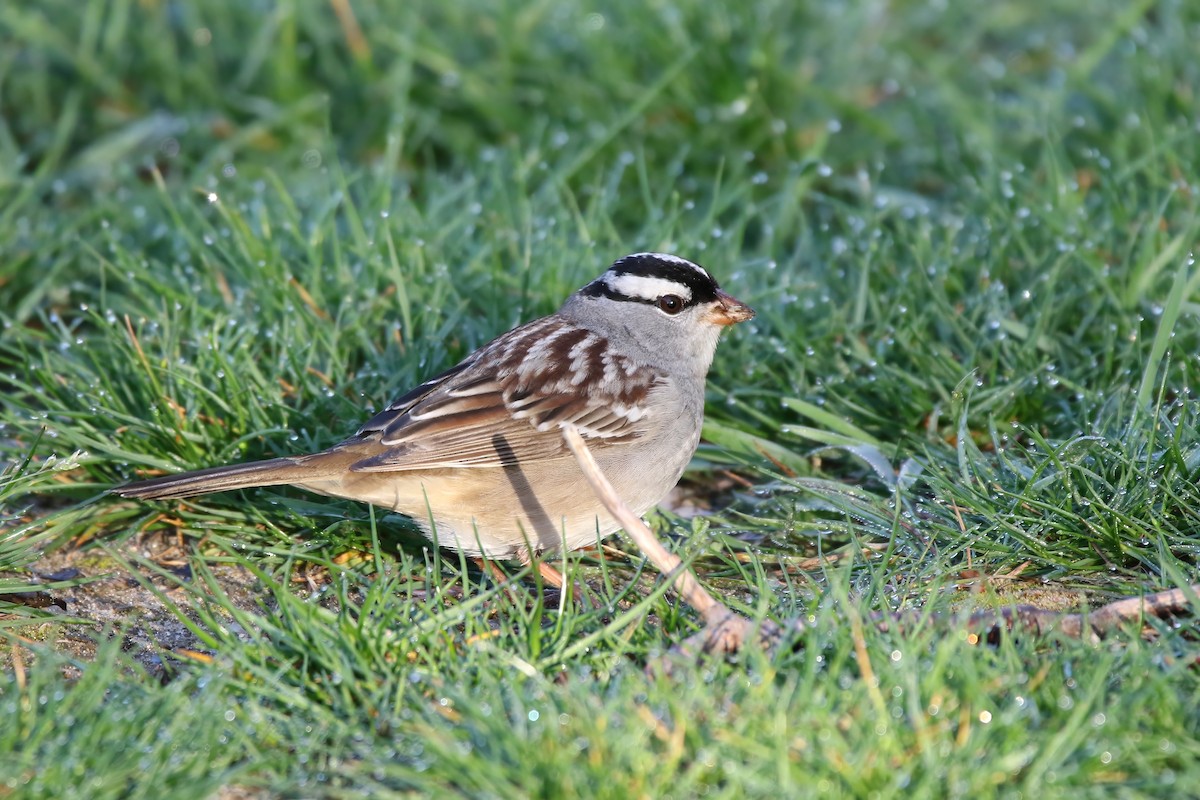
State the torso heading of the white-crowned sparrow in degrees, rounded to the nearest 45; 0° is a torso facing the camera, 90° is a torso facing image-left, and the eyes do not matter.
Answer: approximately 270°

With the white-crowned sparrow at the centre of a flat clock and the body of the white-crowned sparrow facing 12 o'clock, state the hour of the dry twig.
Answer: The dry twig is roughly at 2 o'clock from the white-crowned sparrow.
